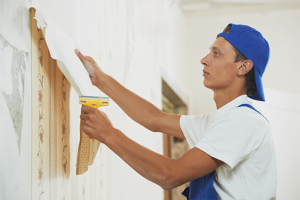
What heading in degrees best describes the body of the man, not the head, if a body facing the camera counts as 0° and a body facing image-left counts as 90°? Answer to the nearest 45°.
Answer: approximately 90°

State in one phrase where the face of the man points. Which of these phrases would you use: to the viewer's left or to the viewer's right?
to the viewer's left
